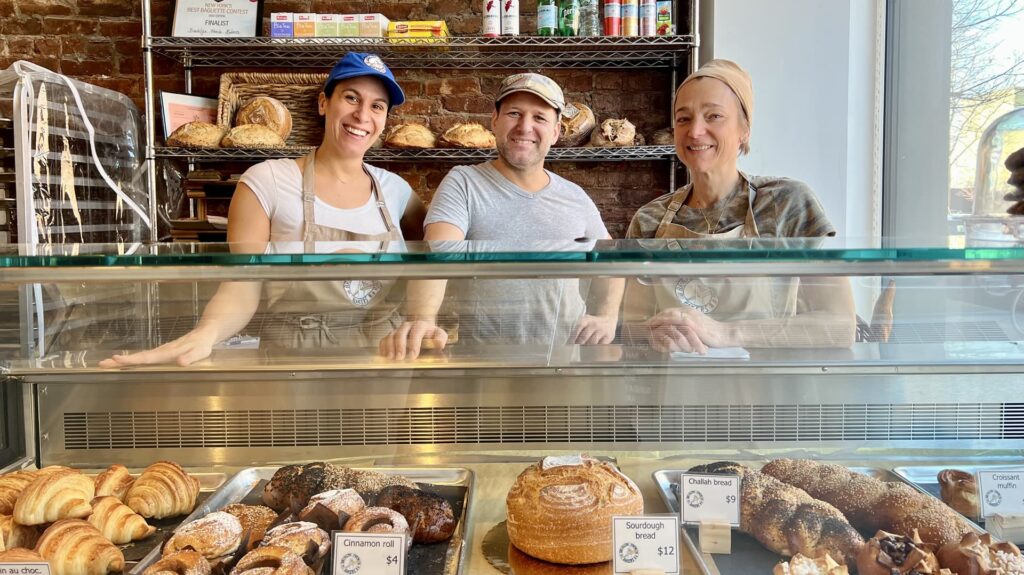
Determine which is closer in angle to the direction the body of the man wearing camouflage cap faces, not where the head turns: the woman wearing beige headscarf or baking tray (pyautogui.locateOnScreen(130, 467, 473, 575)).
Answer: the baking tray

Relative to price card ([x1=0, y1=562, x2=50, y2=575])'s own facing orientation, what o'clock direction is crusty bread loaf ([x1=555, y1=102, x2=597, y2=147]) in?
The crusty bread loaf is roughly at 8 o'clock from the price card.

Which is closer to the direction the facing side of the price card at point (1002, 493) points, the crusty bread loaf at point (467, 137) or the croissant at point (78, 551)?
the croissant

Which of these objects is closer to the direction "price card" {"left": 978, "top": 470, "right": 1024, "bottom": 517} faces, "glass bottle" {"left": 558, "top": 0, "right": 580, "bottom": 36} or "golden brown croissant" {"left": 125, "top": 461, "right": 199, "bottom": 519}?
the golden brown croissant

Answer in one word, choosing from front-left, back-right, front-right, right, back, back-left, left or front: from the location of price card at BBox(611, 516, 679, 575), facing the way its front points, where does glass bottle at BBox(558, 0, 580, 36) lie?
back

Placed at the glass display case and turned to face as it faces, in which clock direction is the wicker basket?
The wicker basket is roughly at 5 o'clock from the glass display case.

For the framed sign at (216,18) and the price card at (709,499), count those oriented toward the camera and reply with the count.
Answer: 2

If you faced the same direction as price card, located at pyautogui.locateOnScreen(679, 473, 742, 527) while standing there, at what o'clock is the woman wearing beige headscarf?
The woman wearing beige headscarf is roughly at 6 o'clock from the price card.
